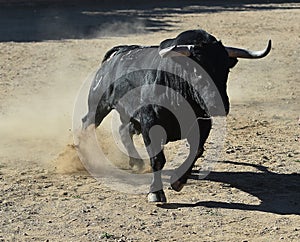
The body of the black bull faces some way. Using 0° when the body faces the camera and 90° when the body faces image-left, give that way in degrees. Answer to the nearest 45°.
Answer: approximately 315°
